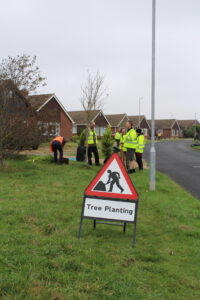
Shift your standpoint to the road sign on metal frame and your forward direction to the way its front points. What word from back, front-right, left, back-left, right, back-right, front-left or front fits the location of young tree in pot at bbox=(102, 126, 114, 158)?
back

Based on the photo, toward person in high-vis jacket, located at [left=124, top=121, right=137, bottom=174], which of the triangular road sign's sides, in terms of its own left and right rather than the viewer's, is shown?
back
